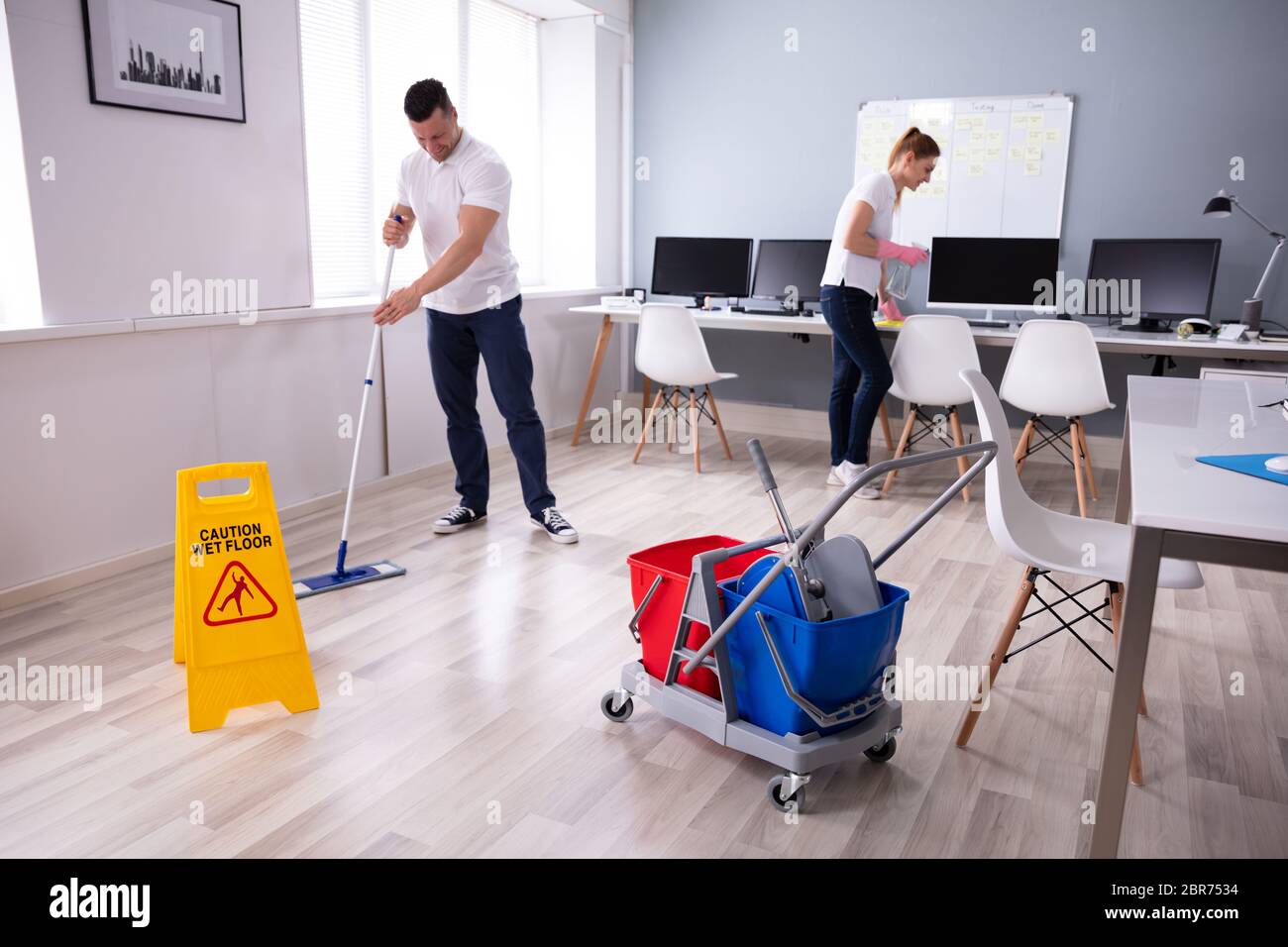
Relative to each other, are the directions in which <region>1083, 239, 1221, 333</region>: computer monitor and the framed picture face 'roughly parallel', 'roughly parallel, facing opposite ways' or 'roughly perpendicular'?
roughly perpendicular

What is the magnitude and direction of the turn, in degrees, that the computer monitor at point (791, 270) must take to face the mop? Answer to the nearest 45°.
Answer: approximately 45° to its right

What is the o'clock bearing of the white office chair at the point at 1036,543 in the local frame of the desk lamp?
The white office chair is roughly at 9 o'clock from the desk lamp.

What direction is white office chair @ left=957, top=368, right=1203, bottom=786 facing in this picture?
to the viewer's right

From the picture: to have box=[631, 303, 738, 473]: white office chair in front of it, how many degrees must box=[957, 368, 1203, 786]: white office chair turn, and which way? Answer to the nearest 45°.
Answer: approximately 135° to its left

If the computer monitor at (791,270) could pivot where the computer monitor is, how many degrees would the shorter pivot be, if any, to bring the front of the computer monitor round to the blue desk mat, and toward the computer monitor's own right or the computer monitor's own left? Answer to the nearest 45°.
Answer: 0° — it already faces it

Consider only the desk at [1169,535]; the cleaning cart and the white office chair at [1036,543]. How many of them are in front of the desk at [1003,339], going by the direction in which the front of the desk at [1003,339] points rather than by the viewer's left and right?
3
